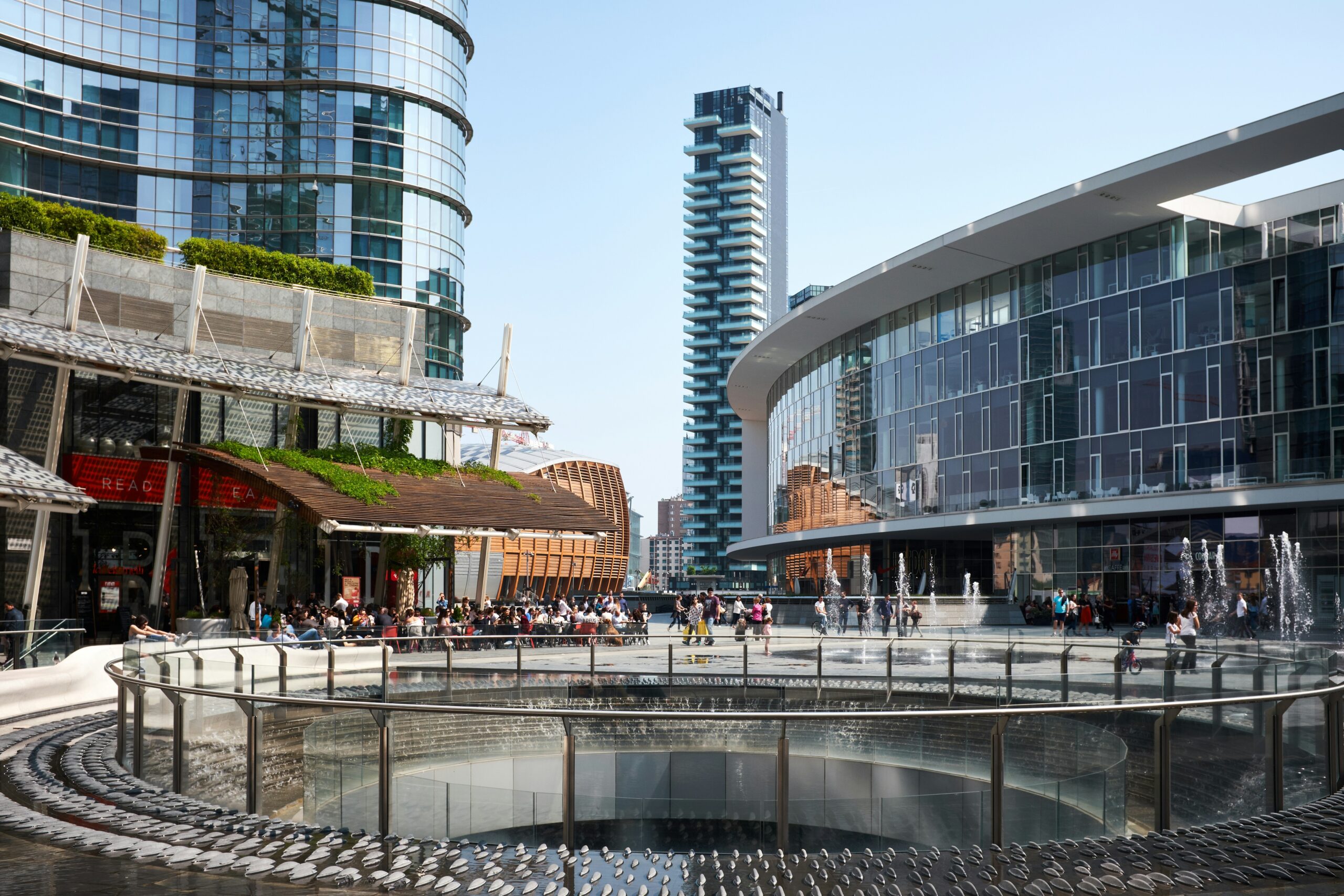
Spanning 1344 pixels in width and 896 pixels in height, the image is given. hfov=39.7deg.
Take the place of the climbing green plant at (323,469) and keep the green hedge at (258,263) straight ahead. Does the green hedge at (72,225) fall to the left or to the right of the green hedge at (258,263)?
left

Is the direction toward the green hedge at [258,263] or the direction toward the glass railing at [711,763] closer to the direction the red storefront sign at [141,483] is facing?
the glass railing

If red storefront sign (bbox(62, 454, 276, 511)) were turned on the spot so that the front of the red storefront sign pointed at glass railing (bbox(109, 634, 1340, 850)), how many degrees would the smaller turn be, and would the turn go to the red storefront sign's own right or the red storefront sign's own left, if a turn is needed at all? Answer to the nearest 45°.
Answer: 0° — it already faces it

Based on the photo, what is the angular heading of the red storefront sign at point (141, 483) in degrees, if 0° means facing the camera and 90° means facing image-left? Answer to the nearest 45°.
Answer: approximately 0°

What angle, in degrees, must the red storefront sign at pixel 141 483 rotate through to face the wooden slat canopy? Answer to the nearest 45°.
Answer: approximately 90° to its left

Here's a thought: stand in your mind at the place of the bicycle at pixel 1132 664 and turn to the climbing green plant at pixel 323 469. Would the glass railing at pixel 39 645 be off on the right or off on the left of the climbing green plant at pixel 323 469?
left

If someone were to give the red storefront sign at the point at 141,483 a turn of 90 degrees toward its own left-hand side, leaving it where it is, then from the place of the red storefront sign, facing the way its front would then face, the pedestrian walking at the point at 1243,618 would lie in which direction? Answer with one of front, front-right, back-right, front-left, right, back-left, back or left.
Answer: front

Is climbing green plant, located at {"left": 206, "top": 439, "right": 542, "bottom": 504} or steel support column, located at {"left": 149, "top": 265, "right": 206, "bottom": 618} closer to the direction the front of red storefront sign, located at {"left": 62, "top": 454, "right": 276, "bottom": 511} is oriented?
the steel support column
